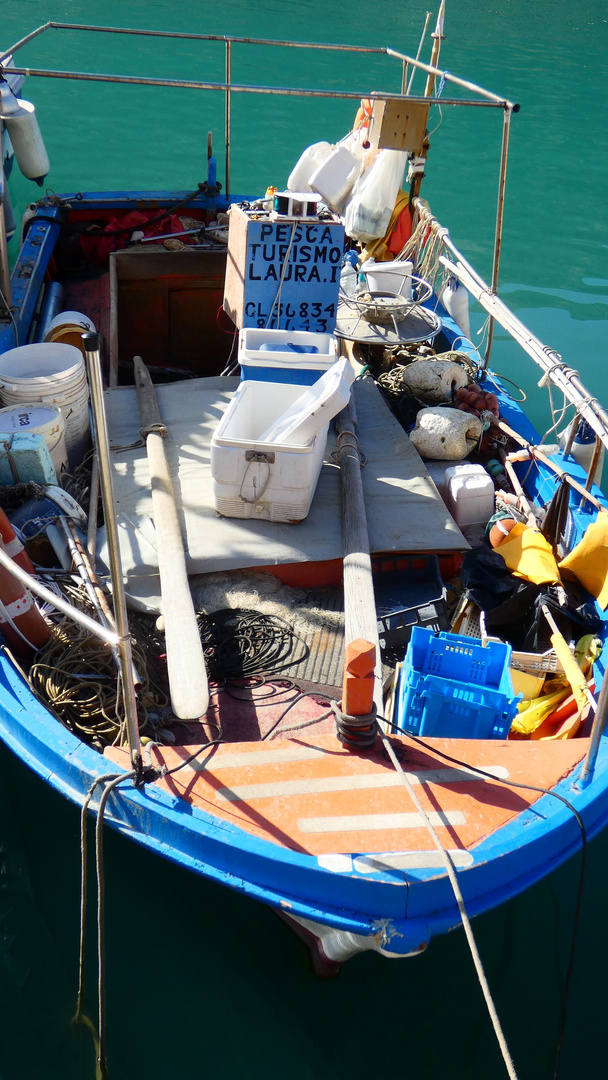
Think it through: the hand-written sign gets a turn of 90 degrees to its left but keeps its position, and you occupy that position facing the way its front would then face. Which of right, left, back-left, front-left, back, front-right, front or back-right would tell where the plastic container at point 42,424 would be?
back-right

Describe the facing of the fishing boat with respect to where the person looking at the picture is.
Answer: facing the viewer

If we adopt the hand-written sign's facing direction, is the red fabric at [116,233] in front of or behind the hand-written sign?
behind

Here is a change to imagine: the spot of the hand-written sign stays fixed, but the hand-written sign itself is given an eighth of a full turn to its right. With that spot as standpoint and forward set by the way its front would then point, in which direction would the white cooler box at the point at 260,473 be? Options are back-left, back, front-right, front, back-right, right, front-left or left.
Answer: front-left

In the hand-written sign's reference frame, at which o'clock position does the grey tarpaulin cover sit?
The grey tarpaulin cover is roughly at 12 o'clock from the hand-written sign.

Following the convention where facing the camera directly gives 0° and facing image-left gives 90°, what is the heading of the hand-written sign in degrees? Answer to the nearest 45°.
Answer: approximately 0°

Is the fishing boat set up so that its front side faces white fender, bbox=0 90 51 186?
no

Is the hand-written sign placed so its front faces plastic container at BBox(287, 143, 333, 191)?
no

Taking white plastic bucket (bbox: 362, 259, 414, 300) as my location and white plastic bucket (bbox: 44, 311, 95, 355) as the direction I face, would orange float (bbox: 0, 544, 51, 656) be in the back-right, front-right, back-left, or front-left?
front-left

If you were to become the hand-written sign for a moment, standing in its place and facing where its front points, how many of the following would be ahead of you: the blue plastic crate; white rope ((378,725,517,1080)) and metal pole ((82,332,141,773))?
3

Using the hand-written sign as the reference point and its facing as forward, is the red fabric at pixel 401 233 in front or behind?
behind
